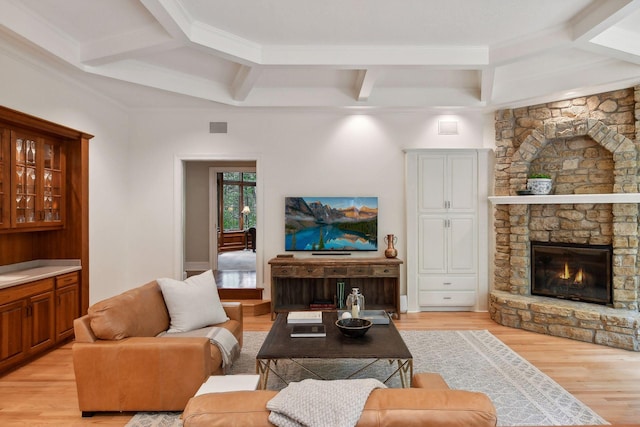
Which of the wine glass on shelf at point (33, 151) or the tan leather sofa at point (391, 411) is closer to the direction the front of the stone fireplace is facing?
the tan leather sofa

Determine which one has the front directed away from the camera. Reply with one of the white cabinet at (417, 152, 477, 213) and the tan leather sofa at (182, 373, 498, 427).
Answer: the tan leather sofa

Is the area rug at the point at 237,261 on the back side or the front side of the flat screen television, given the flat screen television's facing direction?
on the back side

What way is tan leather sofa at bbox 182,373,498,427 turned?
away from the camera

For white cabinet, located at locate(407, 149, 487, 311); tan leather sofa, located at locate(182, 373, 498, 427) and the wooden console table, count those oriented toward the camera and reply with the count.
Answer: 2

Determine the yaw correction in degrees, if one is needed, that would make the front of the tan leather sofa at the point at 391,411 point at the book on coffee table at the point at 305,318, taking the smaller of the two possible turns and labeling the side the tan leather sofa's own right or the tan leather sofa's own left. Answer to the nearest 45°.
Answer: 0° — it already faces it

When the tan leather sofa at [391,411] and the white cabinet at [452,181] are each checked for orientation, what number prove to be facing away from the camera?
1

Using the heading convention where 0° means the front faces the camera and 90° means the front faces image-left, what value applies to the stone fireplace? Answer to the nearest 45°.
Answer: approximately 45°

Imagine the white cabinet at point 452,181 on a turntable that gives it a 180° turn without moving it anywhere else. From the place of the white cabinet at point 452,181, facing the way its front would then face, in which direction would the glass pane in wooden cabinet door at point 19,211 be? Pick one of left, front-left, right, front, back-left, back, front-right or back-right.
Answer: back-left

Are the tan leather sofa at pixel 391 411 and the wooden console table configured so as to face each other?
yes

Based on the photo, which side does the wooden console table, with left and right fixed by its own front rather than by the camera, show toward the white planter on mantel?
left

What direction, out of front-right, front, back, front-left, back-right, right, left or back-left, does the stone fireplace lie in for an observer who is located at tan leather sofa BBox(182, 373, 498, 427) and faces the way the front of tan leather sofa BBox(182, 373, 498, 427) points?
front-right
